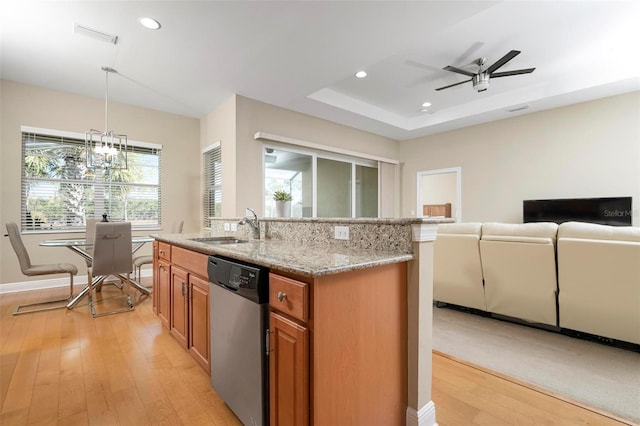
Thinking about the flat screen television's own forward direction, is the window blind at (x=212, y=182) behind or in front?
in front

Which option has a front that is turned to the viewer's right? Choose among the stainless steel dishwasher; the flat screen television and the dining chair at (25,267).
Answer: the dining chair

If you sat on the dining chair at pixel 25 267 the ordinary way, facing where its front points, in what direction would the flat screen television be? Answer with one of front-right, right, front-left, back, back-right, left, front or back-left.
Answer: front-right

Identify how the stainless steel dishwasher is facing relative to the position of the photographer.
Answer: facing the viewer and to the left of the viewer

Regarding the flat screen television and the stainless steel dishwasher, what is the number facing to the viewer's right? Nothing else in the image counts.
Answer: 0

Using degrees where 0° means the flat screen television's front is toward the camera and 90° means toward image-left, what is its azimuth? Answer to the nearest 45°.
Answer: approximately 45°

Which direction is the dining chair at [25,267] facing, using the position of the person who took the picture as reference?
facing to the right of the viewer

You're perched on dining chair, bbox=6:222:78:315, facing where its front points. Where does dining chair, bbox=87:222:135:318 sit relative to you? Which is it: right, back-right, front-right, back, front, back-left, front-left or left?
front-right

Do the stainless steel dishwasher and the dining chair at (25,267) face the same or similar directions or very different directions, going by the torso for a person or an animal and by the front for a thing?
very different directions

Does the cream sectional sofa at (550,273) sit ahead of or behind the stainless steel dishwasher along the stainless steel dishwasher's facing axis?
behind

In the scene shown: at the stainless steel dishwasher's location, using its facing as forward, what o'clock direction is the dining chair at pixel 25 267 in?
The dining chair is roughly at 3 o'clock from the stainless steel dishwasher.

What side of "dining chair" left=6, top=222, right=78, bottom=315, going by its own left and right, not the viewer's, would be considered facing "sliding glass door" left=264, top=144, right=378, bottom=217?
front
